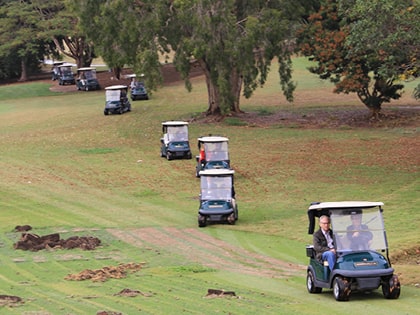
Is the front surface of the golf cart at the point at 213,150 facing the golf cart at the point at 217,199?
yes

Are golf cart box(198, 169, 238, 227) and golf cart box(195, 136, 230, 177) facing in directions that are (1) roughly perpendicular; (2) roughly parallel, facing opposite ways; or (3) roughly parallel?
roughly parallel

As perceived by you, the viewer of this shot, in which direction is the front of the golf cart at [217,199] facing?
facing the viewer

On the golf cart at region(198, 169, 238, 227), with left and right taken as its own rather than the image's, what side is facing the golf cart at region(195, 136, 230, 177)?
back

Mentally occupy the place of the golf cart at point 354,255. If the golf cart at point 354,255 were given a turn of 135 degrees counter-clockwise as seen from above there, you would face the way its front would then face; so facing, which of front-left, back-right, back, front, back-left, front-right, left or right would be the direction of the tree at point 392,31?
front

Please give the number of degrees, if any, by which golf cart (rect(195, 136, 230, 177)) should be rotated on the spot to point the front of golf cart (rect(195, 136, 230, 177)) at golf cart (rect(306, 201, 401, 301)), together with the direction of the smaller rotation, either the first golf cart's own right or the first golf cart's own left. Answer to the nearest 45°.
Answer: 0° — it already faces it

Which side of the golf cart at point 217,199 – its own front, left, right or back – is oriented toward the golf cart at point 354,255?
front

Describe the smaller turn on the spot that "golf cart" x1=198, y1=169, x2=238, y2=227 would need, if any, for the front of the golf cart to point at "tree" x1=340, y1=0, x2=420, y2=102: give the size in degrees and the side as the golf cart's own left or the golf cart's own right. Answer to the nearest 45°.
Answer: approximately 135° to the golf cart's own left

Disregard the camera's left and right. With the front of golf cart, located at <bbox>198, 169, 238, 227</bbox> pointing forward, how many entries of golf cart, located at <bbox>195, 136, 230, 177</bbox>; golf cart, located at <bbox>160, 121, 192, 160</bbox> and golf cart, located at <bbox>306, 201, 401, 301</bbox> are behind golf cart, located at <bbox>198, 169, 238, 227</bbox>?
2

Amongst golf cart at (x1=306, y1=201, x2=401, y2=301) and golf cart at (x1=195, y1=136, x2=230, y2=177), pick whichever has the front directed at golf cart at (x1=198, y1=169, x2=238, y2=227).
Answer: golf cart at (x1=195, y1=136, x2=230, y2=177)

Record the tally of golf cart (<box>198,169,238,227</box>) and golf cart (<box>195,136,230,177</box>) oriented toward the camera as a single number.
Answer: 2

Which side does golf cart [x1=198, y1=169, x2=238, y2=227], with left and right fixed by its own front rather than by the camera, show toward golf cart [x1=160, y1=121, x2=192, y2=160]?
back

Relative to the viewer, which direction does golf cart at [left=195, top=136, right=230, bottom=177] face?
toward the camera
